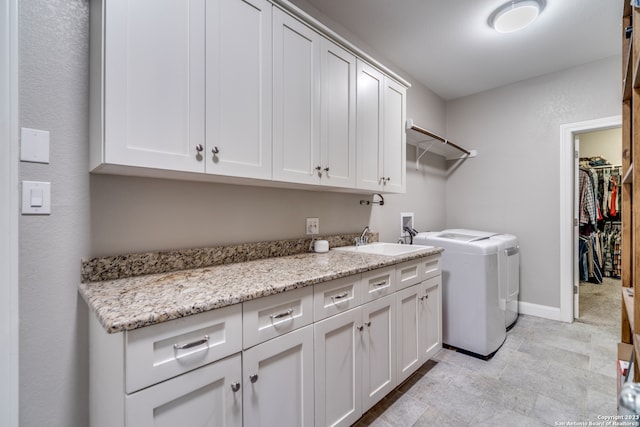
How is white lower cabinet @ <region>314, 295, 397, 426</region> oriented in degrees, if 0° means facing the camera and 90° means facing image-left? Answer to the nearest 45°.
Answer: approximately 315°

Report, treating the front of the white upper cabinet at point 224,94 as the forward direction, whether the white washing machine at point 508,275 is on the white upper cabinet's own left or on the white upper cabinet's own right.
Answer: on the white upper cabinet's own left

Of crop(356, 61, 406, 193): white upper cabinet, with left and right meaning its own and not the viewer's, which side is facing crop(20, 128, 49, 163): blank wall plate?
right

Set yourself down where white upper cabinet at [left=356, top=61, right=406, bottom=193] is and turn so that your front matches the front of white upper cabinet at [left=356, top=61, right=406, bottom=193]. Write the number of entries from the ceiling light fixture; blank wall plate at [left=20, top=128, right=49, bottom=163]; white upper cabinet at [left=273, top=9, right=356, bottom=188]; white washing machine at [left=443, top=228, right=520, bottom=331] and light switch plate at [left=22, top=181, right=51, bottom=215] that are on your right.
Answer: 3

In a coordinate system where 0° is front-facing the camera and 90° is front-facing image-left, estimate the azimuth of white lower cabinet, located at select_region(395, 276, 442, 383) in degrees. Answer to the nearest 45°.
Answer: approximately 315°

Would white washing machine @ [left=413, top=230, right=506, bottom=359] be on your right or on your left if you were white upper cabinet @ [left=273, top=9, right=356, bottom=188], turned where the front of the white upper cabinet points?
on your left

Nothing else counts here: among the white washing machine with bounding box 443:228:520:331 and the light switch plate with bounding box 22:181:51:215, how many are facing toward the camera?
1

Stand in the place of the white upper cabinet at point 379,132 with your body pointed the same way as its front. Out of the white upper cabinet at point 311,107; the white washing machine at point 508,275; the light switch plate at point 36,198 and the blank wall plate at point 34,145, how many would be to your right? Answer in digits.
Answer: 3
